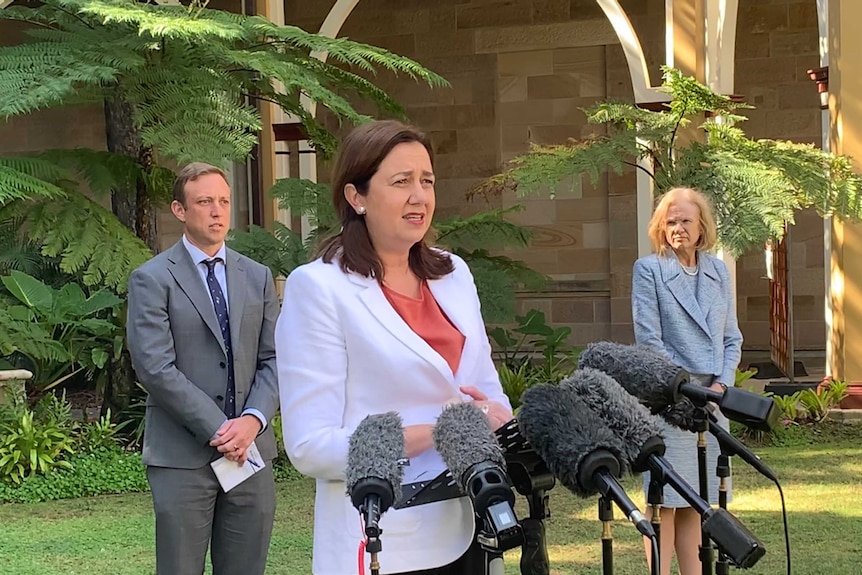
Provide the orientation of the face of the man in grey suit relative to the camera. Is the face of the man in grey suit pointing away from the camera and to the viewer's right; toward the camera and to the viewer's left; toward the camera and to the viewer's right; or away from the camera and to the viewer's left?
toward the camera and to the viewer's right

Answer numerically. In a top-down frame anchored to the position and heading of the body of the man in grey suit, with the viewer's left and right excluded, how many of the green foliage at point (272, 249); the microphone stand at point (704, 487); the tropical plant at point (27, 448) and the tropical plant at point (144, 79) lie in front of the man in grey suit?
1

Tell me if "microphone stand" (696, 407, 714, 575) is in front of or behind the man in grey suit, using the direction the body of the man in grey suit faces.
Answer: in front

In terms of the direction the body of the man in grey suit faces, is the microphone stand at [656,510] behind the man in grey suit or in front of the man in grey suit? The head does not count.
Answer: in front

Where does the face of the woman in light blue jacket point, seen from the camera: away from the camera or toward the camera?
toward the camera

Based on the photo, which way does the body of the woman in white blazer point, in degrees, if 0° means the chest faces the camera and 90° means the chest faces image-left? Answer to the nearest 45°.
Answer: approximately 315°

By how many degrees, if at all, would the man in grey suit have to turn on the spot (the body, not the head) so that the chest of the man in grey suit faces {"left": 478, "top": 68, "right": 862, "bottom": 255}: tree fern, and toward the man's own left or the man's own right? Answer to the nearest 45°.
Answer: approximately 90° to the man's own left

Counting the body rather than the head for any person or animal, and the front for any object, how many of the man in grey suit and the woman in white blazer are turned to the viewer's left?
0

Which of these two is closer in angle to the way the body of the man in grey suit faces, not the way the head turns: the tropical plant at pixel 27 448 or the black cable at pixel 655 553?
the black cable

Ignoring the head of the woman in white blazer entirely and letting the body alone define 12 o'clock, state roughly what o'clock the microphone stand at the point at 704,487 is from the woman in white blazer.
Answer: The microphone stand is roughly at 10 o'clock from the woman in white blazer.

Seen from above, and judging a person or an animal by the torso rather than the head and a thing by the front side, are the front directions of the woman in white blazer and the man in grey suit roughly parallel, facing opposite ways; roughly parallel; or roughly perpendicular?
roughly parallel

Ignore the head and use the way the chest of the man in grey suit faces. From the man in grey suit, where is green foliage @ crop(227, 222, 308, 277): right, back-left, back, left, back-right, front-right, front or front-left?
back-left

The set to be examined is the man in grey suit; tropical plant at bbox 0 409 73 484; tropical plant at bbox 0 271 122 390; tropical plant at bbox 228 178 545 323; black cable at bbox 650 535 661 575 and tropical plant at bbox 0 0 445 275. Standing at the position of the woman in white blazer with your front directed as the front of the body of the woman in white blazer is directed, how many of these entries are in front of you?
1

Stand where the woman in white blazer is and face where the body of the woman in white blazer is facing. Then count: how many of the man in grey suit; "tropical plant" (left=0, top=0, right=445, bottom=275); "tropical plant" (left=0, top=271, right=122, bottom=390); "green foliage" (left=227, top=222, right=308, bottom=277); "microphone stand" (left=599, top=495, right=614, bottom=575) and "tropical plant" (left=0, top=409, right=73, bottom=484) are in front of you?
1
